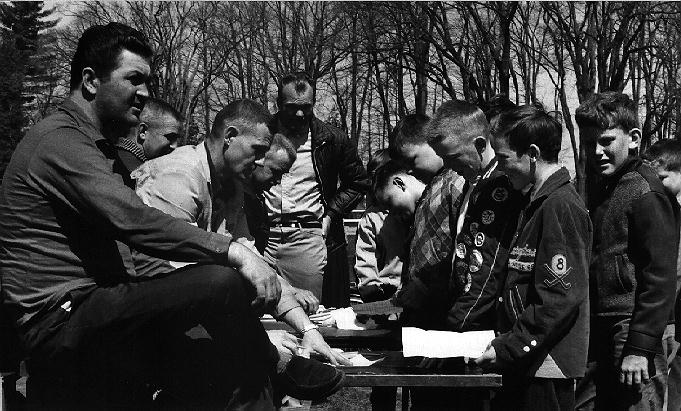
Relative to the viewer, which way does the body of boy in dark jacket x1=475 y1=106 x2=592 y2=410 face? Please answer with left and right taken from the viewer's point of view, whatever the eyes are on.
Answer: facing to the left of the viewer

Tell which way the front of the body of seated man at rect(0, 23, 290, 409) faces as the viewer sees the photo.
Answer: to the viewer's right

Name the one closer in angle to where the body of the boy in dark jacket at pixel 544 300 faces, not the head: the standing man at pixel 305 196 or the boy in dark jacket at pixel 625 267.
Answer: the standing man

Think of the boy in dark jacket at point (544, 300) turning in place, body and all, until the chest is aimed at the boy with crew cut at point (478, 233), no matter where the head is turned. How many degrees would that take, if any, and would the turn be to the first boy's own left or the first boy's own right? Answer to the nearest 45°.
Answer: approximately 45° to the first boy's own right

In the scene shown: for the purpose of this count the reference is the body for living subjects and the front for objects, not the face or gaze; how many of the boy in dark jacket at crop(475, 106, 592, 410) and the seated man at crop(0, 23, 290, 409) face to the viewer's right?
1

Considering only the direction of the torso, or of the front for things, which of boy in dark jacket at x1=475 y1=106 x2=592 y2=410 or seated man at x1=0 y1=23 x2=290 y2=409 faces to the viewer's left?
the boy in dark jacket

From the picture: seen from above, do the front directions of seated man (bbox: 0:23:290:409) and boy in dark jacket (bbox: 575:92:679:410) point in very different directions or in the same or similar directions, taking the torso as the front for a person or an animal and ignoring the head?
very different directions
